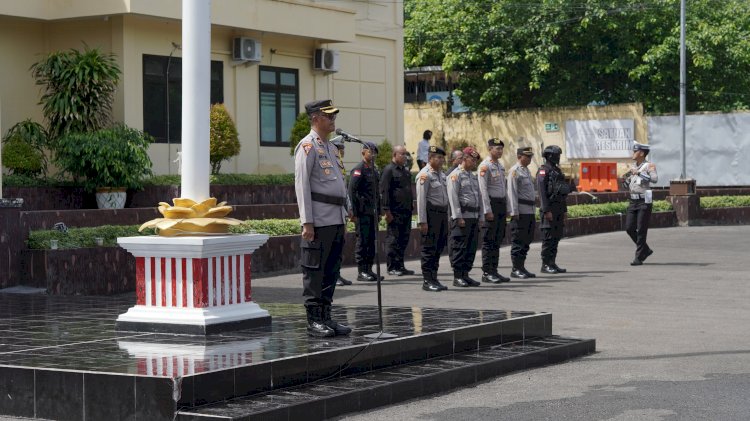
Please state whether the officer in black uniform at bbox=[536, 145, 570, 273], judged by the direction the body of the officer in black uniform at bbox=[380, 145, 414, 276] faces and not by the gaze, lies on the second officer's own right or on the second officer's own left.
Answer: on the second officer's own left

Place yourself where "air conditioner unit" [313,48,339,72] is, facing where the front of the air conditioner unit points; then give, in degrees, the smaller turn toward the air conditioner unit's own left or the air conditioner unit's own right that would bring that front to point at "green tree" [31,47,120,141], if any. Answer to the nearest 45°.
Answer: approximately 90° to the air conditioner unit's own right

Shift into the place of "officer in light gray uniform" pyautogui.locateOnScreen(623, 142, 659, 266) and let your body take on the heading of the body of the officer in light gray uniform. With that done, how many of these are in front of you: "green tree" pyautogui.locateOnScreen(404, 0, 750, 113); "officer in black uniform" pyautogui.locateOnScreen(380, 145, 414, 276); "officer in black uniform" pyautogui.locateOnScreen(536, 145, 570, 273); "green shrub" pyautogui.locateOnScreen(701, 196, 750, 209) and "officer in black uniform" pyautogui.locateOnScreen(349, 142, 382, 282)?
3

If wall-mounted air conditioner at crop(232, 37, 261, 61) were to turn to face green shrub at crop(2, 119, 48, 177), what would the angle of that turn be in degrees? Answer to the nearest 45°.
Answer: approximately 90° to its right

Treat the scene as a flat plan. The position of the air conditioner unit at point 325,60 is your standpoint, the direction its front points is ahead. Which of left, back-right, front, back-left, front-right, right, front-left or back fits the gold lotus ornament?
front-right

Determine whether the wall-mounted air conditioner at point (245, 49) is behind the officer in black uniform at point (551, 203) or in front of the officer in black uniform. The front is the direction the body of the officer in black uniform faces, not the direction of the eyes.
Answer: behind

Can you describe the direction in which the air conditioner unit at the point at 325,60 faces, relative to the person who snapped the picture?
facing the viewer and to the right of the viewer

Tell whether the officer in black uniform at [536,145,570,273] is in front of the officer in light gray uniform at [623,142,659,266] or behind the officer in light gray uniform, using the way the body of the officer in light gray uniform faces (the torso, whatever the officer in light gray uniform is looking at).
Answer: in front

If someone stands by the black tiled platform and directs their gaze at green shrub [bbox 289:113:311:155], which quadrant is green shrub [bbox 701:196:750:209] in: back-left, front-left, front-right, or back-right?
front-right

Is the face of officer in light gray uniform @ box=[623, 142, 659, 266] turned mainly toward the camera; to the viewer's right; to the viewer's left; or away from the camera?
to the viewer's left

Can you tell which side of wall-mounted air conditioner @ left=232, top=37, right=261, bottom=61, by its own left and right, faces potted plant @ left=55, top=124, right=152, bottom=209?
right

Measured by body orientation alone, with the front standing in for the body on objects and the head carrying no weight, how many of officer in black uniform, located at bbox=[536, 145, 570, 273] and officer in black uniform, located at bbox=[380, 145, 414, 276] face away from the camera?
0

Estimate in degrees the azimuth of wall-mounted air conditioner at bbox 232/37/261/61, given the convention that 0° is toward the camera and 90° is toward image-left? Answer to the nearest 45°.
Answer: approximately 315°

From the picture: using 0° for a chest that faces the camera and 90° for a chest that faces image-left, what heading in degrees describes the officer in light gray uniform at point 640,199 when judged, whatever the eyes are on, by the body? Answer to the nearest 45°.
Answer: approximately 45°
